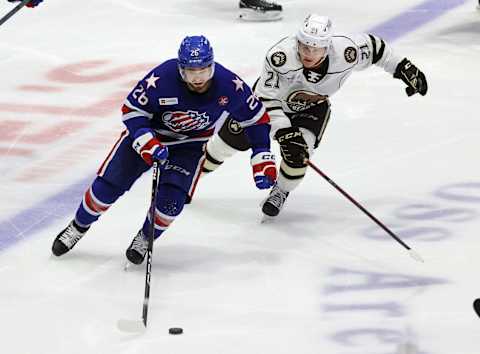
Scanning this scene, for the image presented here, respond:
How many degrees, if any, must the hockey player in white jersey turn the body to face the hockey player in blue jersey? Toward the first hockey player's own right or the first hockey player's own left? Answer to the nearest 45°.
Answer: approximately 45° to the first hockey player's own right

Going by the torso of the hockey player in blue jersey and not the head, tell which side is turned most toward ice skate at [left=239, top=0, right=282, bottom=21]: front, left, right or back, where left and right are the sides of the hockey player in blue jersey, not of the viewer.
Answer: back

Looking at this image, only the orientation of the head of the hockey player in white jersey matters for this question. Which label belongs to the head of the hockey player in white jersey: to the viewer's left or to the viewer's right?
to the viewer's left

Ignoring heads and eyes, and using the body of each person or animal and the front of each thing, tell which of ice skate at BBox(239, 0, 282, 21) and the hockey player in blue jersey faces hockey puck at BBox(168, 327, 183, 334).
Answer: the hockey player in blue jersey
